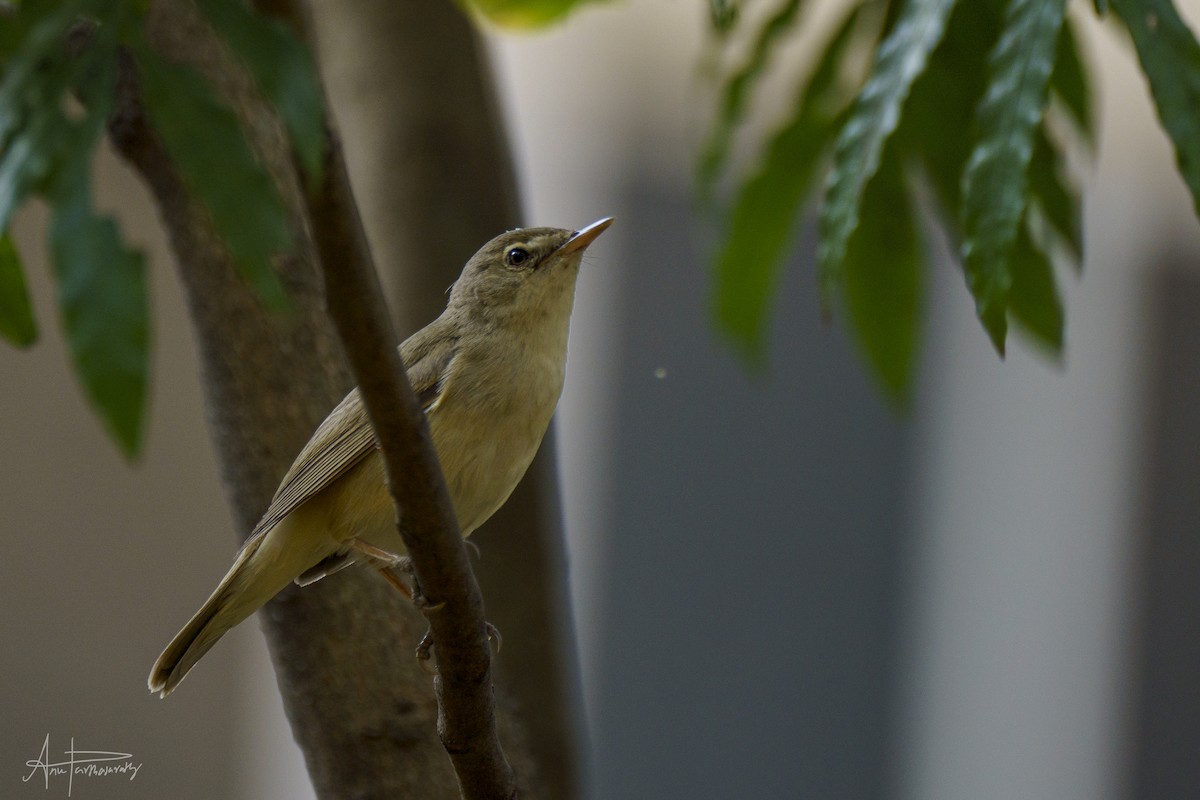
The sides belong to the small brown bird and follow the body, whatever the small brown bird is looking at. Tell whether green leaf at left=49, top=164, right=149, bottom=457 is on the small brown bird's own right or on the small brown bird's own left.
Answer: on the small brown bird's own right

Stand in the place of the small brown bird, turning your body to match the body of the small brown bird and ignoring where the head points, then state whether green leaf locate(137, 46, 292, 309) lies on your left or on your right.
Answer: on your right

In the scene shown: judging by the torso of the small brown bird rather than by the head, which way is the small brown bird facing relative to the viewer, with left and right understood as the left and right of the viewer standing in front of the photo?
facing to the right of the viewer

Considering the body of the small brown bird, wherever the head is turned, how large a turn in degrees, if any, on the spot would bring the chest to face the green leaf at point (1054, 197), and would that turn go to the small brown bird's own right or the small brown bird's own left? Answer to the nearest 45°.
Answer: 0° — it already faces it
